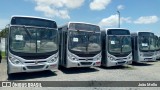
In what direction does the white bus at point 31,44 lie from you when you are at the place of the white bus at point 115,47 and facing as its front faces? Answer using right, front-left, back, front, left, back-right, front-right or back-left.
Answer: front-right

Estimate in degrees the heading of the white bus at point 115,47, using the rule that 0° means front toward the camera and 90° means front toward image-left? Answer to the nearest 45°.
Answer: approximately 0°

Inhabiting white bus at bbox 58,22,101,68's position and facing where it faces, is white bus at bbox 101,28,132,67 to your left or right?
on your left

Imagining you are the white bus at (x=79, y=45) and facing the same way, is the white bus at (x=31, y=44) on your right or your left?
on your right

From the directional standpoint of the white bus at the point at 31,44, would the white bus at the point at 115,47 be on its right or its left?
on its left

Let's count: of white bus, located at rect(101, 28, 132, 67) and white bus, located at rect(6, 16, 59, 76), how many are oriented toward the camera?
2

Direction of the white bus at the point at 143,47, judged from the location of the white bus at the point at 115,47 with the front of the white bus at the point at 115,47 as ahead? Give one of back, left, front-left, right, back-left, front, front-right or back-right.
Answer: back-left

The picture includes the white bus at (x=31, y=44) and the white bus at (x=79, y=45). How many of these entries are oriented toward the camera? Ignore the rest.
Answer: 2

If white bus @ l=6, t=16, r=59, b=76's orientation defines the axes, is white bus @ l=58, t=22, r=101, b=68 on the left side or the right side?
on its left
